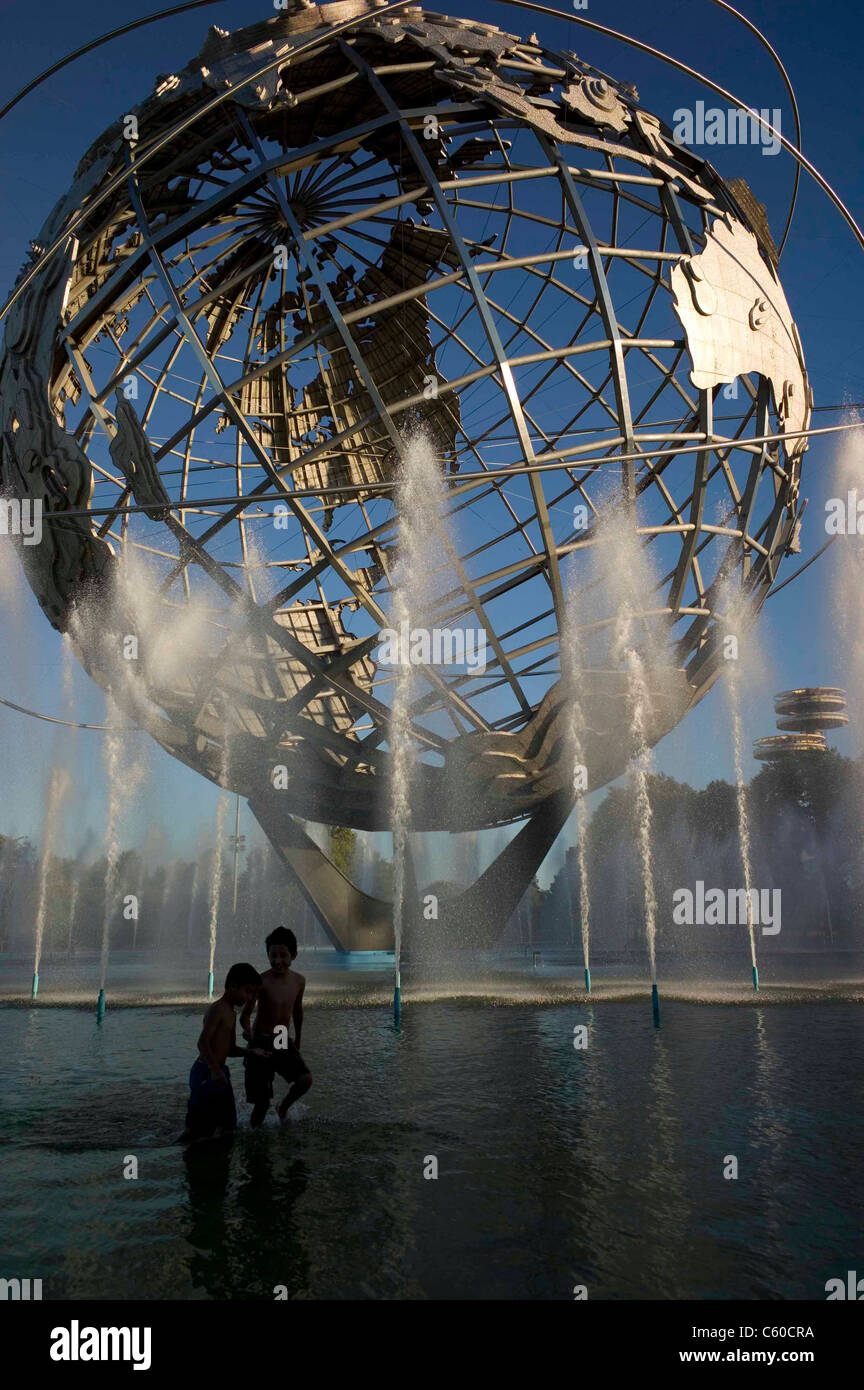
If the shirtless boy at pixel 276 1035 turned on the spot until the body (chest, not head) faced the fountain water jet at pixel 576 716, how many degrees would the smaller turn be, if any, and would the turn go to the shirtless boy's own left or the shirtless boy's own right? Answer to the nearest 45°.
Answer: approximately 135° to the shirtless boy's own left

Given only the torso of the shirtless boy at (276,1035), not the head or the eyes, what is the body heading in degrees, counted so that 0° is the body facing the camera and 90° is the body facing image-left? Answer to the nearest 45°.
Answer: approximately 0°

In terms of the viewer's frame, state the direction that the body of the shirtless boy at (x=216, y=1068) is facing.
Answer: to the viewer's right

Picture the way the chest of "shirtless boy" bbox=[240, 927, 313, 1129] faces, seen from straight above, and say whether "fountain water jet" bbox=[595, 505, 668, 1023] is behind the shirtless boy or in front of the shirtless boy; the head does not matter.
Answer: behind

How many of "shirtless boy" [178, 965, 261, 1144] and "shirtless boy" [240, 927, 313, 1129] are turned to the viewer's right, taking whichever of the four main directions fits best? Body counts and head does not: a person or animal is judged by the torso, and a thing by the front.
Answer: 1

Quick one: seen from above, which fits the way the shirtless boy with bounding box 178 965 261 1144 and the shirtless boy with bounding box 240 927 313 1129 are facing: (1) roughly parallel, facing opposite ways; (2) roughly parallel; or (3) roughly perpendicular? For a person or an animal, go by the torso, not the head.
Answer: roughly perpendicular

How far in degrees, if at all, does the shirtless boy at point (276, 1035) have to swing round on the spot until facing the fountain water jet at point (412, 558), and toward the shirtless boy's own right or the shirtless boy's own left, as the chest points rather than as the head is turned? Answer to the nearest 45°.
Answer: approximately 180°

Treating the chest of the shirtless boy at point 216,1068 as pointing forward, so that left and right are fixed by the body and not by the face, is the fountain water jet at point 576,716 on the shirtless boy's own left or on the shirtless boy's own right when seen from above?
on the shirtless boy's own left

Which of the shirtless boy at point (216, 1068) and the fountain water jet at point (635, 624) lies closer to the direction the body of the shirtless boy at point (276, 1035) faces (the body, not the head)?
the shirtless boy
